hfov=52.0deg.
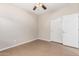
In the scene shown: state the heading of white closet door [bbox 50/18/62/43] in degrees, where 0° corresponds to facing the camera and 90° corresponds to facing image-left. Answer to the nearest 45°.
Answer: approximately 45°
